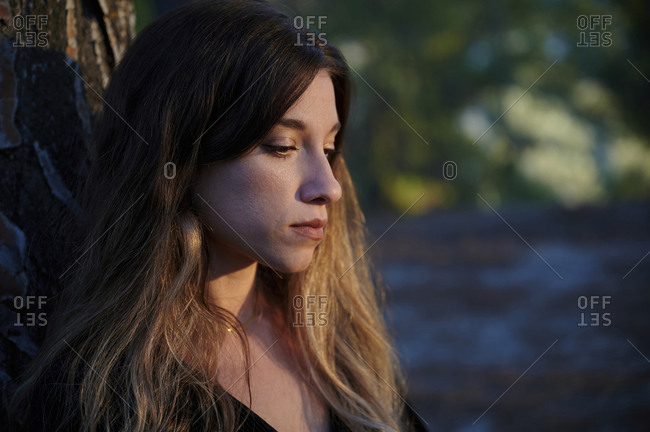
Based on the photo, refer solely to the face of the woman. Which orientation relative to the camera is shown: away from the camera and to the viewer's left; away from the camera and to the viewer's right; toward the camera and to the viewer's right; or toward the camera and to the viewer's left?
toward the camera and to the viewer's right

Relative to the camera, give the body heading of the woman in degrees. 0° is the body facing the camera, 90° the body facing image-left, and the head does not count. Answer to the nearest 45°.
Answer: approximately 315°
